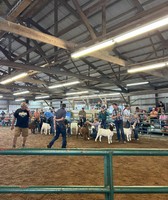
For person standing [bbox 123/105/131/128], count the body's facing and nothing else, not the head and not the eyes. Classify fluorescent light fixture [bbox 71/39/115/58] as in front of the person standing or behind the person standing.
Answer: in front

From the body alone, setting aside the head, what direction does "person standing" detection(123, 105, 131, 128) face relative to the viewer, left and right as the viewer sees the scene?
facing the viewer and to the left of the viewer

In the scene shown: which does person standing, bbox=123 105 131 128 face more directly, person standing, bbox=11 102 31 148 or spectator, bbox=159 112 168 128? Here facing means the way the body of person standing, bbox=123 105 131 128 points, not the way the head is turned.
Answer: the person standing

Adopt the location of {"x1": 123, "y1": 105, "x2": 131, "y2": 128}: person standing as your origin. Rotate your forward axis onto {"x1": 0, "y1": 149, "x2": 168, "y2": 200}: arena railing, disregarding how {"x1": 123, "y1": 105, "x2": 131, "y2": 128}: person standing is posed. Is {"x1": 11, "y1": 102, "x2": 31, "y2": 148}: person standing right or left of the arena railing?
right

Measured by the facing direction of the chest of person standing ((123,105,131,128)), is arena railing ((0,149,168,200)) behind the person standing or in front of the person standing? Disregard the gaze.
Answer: in front

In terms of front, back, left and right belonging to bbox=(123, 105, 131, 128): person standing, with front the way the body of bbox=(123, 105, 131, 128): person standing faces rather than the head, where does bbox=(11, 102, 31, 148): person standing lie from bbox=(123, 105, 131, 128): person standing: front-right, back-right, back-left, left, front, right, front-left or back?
front

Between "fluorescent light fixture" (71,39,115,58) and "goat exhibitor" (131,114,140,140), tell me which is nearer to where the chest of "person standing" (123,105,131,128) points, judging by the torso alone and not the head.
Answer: the fluorescent light fixture

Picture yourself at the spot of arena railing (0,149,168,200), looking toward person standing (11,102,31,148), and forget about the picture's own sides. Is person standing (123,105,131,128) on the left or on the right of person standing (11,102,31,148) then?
right

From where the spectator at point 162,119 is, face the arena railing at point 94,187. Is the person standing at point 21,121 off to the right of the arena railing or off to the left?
right

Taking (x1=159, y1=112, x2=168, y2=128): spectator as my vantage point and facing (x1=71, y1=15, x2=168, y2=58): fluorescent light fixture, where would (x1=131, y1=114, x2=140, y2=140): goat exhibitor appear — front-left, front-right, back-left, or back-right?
front-right

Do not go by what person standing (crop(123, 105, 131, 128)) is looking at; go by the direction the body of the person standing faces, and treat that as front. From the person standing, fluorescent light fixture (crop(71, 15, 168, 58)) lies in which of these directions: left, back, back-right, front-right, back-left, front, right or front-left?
front-left
